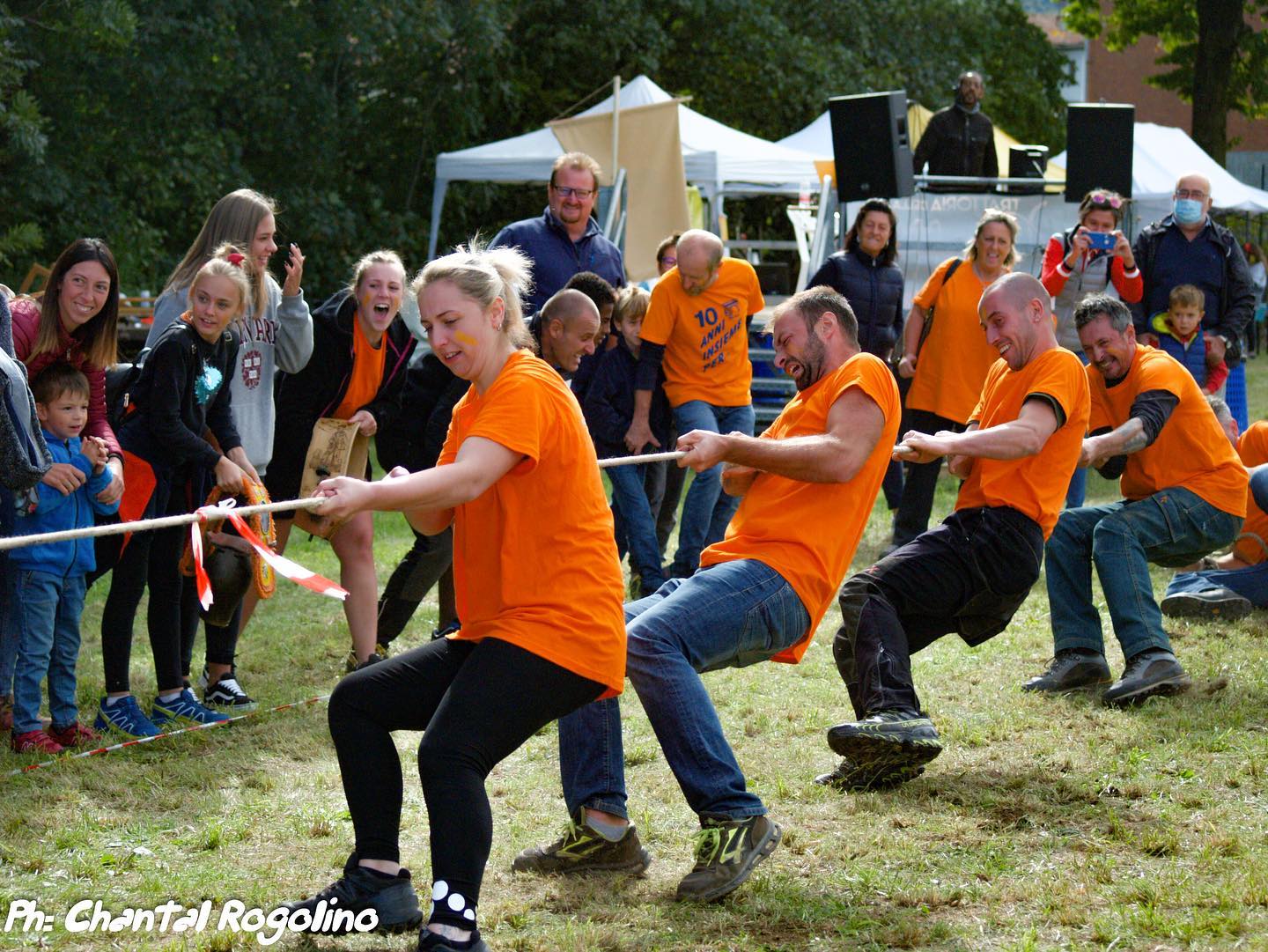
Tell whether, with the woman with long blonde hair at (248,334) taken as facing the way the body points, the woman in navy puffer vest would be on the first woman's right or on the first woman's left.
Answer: on the first woman's left

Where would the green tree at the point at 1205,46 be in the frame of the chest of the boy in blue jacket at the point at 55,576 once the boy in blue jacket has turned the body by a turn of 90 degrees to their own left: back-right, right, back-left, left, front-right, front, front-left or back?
front

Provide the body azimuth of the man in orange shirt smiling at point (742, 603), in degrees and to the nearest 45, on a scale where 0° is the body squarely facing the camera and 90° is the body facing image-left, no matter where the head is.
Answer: approximately 90°

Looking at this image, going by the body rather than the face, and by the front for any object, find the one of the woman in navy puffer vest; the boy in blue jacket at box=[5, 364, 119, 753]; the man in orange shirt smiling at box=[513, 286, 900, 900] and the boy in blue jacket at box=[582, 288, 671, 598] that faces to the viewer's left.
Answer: the man in orange shirt smiling

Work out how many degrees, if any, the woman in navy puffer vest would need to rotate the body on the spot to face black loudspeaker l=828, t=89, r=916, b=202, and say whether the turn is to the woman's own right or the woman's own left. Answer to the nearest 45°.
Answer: approximately 180°

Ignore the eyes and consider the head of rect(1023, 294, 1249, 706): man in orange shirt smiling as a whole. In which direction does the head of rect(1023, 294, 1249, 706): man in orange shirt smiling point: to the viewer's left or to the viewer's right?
to the viewer's left

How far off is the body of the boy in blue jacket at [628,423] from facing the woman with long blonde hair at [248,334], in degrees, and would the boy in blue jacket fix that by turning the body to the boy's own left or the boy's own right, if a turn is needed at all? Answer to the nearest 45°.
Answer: approximately 90° to the boy's own right

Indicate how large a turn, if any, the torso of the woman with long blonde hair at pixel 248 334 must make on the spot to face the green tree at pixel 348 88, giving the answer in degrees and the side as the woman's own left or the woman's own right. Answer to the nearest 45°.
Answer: approximately 135° to the woman's own left

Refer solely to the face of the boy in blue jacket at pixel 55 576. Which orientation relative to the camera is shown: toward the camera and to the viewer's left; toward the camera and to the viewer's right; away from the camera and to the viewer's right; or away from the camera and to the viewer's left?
toward the camera and to the viewer's right

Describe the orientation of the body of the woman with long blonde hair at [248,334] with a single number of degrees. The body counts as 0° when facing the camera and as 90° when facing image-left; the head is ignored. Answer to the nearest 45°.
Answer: approximately 315°

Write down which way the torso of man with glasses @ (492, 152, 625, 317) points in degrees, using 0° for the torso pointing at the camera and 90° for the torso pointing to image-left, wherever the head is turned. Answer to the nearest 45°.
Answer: approximately 0°

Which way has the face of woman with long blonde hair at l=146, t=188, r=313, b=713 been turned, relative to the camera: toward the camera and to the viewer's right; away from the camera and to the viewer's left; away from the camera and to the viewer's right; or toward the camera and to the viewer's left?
toward the camera and to the viewer's right

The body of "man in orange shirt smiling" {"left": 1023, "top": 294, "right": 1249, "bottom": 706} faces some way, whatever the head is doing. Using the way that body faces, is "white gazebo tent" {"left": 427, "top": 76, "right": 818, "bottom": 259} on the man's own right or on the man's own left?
on the man's own right

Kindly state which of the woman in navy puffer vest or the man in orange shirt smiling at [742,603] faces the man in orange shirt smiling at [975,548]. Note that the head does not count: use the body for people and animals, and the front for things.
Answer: the woman in navy puffer vest

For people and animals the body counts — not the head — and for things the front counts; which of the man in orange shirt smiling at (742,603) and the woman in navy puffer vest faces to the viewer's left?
the man in orange shirt smiling

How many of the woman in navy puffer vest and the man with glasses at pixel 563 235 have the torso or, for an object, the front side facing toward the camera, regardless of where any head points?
2
